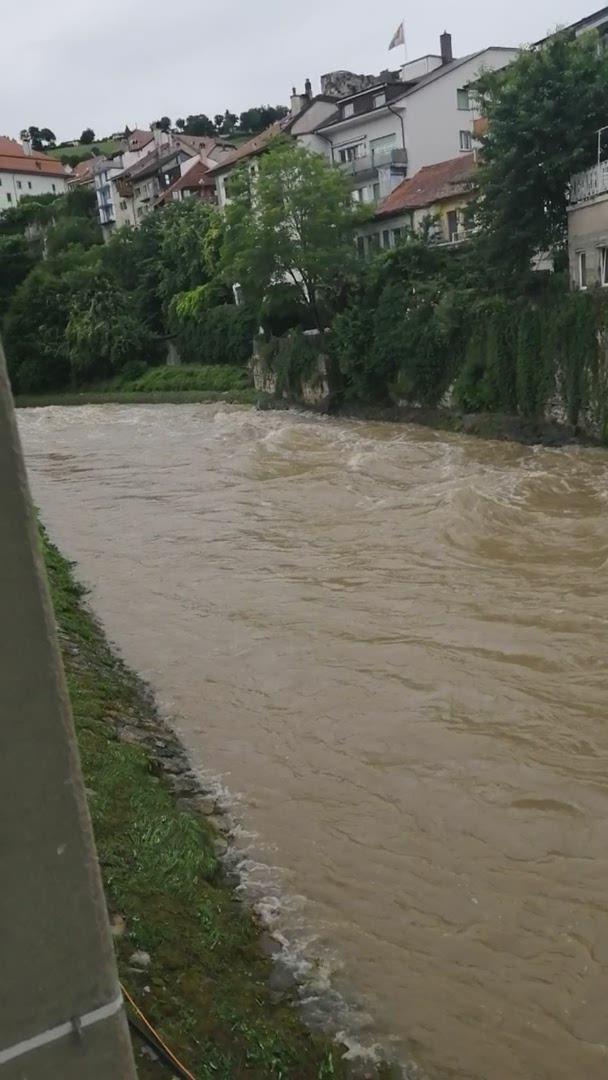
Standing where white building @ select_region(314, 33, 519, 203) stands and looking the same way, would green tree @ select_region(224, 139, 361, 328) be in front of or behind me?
in front

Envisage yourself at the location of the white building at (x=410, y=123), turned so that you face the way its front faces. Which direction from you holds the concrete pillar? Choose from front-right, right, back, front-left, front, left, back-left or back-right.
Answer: front-left

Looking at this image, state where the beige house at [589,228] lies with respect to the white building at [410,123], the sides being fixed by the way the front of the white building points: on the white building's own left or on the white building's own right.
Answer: on the white building's own left

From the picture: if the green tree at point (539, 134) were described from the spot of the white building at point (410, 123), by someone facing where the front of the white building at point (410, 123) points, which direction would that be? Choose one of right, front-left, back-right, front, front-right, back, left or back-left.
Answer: front-left

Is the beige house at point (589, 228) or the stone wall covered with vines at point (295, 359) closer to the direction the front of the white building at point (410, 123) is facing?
the stone wall covered with vines

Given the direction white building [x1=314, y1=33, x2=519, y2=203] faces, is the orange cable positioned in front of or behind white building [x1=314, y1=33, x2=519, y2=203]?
in front

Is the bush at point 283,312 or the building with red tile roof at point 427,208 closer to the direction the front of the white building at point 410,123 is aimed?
the bush

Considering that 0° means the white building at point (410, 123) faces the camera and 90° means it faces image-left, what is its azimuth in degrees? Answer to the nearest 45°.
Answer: approximately 45°
